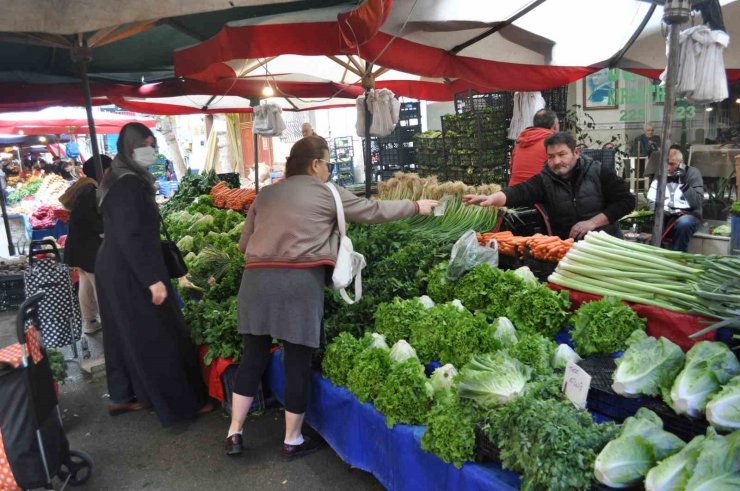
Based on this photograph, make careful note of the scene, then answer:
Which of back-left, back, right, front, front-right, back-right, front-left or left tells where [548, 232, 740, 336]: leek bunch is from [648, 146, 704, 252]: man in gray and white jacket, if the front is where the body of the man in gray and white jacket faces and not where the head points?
front-left

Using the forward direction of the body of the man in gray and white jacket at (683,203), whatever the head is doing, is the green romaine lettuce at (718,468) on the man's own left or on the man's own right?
on the man's own left

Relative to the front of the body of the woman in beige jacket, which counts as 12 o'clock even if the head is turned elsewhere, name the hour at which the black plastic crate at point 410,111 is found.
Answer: The black plastic crate is roughly at 11 o'clock from the woman in beige jacket.

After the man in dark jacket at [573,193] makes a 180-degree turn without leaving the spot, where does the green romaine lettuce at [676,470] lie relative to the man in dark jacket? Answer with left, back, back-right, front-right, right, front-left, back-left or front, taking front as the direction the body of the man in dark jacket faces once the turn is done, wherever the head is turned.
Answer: back-right

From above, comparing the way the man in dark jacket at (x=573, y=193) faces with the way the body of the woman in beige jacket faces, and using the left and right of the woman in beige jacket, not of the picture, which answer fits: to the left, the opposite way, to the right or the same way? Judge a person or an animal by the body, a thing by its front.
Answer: the opposite way

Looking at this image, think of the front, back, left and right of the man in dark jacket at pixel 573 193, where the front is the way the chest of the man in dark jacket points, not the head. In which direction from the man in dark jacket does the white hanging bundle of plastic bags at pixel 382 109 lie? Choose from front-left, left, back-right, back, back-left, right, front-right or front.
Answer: right

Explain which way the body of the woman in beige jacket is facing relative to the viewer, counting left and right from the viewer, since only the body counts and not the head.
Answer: facing away from the viewer and to the right of the viewer
